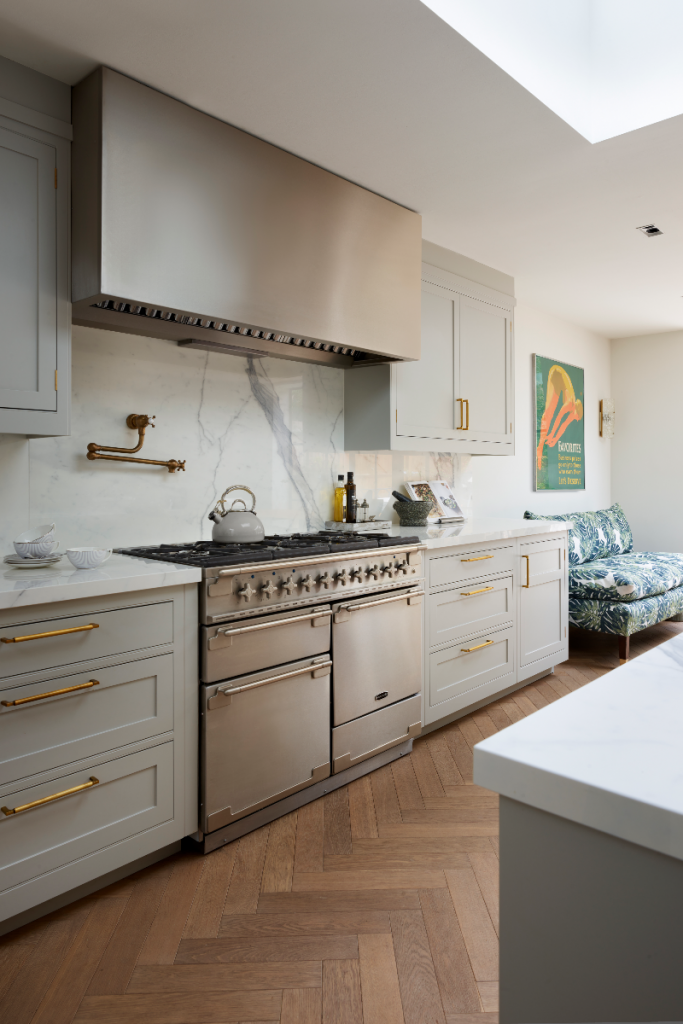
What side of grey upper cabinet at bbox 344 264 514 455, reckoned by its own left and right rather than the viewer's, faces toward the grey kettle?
right

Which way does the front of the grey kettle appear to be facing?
to the viewer's left

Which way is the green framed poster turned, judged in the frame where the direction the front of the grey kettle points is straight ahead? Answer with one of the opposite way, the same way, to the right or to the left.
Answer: to the left

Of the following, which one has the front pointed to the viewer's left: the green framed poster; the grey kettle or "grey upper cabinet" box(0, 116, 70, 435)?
the grey kettle

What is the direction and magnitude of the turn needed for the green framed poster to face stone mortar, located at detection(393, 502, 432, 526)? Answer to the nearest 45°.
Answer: approximately 45° to its right

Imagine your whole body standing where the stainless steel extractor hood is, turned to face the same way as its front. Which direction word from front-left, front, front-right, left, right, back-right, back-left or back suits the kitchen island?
front-right

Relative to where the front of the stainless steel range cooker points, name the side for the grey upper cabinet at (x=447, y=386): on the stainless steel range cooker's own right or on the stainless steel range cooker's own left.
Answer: on the stainless steel range cooker's own left

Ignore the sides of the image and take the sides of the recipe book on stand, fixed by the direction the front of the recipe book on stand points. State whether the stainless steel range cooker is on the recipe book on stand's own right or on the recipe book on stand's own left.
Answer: on the recipe book on stand's own right

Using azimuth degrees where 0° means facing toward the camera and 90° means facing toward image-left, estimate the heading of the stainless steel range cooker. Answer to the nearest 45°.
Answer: approximately 315°
